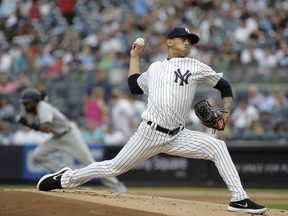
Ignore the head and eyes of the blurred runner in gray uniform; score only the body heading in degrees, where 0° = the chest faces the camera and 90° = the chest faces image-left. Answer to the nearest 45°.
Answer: approximately 90°

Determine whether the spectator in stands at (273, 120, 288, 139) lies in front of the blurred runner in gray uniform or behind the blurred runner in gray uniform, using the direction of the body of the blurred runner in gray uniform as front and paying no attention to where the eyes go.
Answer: behind

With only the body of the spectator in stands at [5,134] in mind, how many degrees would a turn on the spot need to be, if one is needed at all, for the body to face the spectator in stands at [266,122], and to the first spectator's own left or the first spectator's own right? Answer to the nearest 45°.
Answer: approximately 45° to the first spectator's own left

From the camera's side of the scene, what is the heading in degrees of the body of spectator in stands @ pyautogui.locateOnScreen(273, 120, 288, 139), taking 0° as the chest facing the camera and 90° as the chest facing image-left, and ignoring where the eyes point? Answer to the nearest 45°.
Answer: approximately 0°
